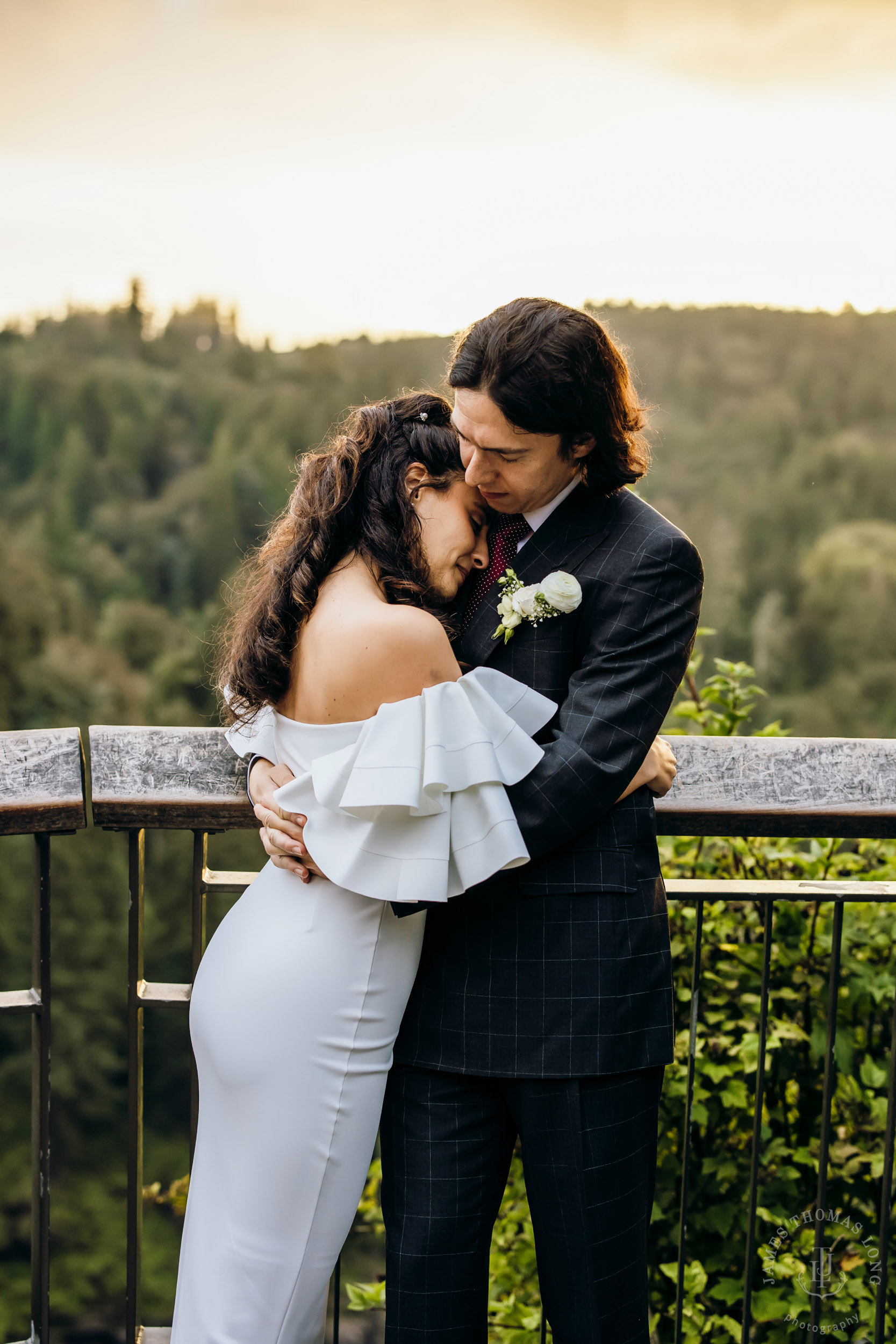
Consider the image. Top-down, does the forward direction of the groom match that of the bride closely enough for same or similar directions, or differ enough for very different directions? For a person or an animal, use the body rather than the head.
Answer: very different directions

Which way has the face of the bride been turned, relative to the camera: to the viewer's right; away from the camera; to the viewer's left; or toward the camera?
to the viewer's right

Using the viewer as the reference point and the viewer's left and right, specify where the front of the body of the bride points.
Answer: facing away from the viewer and to the right of the viewer

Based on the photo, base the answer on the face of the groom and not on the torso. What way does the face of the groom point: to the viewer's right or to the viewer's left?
to the viewer's left
